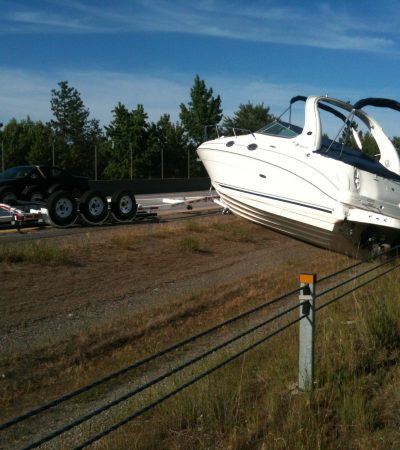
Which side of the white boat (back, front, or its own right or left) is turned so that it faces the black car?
front

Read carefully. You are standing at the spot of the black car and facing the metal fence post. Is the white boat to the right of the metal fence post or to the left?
left

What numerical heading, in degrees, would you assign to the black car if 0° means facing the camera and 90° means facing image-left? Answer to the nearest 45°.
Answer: approximately 90°

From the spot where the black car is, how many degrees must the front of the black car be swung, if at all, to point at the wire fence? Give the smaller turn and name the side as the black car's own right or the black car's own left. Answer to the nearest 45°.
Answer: approximately 90° to the black car's own left

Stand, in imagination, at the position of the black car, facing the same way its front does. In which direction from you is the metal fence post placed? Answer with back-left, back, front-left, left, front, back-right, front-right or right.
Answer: left

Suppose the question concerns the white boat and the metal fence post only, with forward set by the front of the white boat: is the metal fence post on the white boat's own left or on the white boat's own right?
on the white boat's own left

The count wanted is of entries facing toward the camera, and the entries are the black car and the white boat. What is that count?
0

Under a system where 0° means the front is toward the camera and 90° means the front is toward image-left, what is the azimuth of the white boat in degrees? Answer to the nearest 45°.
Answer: approximately 135°

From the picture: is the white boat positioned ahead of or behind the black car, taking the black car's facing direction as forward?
behind
